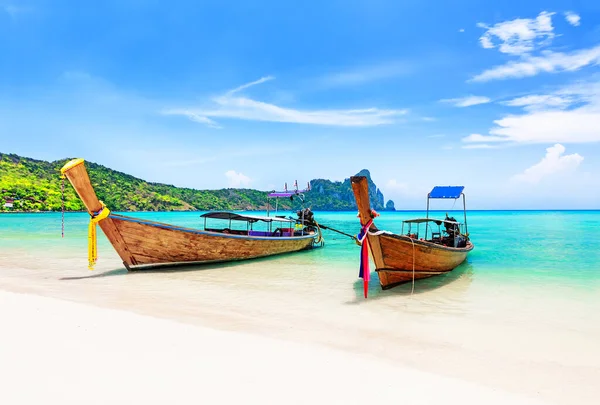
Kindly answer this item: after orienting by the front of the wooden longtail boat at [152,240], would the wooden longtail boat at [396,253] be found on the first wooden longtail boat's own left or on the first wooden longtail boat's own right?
on the first wooden longtail boat's own left

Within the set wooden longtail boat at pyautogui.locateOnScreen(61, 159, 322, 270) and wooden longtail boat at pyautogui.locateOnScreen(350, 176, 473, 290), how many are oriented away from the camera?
0

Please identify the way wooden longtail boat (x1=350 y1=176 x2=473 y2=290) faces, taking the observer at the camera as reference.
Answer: facing the viewer and to the left of the viewer

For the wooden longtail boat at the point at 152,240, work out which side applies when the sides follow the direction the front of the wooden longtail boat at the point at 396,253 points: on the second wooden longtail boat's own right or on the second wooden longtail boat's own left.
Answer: on the second wooden longtail boat's own right
